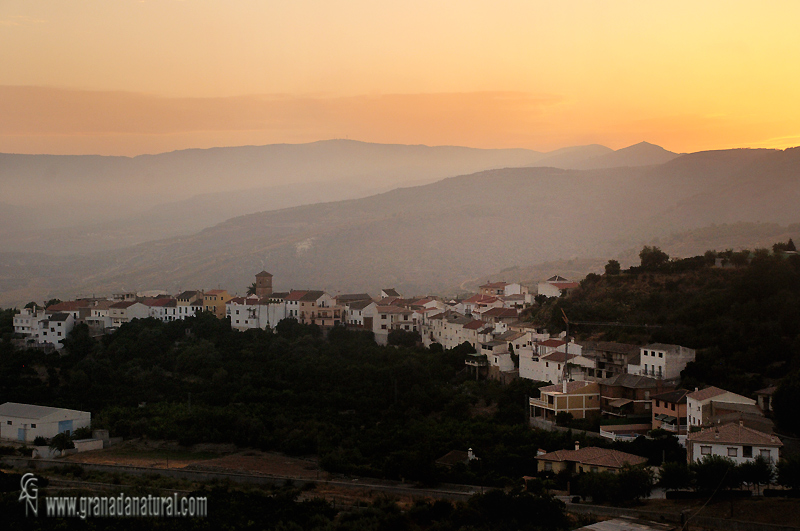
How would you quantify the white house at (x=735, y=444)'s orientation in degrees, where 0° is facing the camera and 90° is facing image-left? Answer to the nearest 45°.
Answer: approximately 0°

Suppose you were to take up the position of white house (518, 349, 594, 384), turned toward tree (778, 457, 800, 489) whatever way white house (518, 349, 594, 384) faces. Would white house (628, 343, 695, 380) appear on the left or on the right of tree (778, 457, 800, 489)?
left

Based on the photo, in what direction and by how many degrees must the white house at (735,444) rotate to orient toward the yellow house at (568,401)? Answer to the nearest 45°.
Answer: approximately 135° to its right

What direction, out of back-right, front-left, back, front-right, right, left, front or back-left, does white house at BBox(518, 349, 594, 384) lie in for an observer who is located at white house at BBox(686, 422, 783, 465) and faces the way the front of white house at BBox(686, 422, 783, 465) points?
back-right

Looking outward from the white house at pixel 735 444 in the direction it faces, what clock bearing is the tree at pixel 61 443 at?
The tree is roughly at 3 o'clock from the white house.

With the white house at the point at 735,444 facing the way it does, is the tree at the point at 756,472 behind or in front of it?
in front

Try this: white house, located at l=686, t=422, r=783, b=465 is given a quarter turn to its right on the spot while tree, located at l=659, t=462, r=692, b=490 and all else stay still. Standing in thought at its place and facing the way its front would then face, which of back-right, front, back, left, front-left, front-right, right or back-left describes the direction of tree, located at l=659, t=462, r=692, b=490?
front-left

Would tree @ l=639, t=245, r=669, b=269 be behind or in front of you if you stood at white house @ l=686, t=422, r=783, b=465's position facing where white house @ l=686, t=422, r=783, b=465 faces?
behind

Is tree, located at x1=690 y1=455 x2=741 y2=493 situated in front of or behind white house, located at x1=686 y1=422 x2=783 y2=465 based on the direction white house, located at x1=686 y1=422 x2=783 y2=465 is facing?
in front

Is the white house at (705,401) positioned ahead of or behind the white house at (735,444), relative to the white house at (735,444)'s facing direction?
behind

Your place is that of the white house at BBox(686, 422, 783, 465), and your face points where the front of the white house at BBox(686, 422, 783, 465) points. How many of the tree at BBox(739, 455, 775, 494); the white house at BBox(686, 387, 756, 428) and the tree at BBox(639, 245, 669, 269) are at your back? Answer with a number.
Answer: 2

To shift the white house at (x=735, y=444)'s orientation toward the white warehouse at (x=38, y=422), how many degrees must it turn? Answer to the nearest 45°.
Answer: approximately 90° to its right
